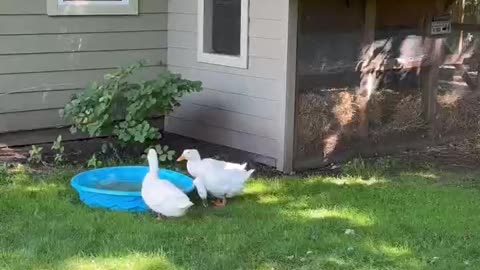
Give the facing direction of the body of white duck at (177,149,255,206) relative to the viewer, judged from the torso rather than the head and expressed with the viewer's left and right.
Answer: facing to the left of the viewer

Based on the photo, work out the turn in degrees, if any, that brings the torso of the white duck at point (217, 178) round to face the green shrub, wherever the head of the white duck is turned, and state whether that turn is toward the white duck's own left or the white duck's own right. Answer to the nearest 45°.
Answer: approximately 45° to the white duck's own right

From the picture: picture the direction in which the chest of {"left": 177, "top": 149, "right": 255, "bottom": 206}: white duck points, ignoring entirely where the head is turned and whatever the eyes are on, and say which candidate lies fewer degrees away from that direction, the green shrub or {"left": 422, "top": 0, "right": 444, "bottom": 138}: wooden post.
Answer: the green shrub

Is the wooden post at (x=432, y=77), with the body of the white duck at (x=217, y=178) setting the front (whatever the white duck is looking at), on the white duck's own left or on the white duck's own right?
on the white duck's own right

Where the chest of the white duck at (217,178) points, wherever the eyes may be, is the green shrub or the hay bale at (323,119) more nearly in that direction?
the green shrub

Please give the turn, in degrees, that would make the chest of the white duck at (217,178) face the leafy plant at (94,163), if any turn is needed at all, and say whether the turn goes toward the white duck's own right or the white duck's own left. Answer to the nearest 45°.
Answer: approximately 45° to the white duck's own right

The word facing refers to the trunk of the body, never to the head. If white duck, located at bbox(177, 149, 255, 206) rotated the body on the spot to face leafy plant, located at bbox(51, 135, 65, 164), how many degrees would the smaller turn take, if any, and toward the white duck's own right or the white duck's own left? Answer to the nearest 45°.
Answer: approximately 45° to the white duck's own right

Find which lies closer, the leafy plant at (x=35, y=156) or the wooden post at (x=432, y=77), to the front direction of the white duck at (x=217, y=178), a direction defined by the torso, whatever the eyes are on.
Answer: the leafy plant

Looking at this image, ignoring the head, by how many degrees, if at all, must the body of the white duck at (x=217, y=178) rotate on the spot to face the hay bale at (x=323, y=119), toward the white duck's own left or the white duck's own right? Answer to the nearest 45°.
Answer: approximately 135° to the white duck's own right

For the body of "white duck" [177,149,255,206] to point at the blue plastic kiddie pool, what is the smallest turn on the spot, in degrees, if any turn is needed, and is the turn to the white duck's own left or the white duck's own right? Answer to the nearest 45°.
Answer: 0° — it already faces it
